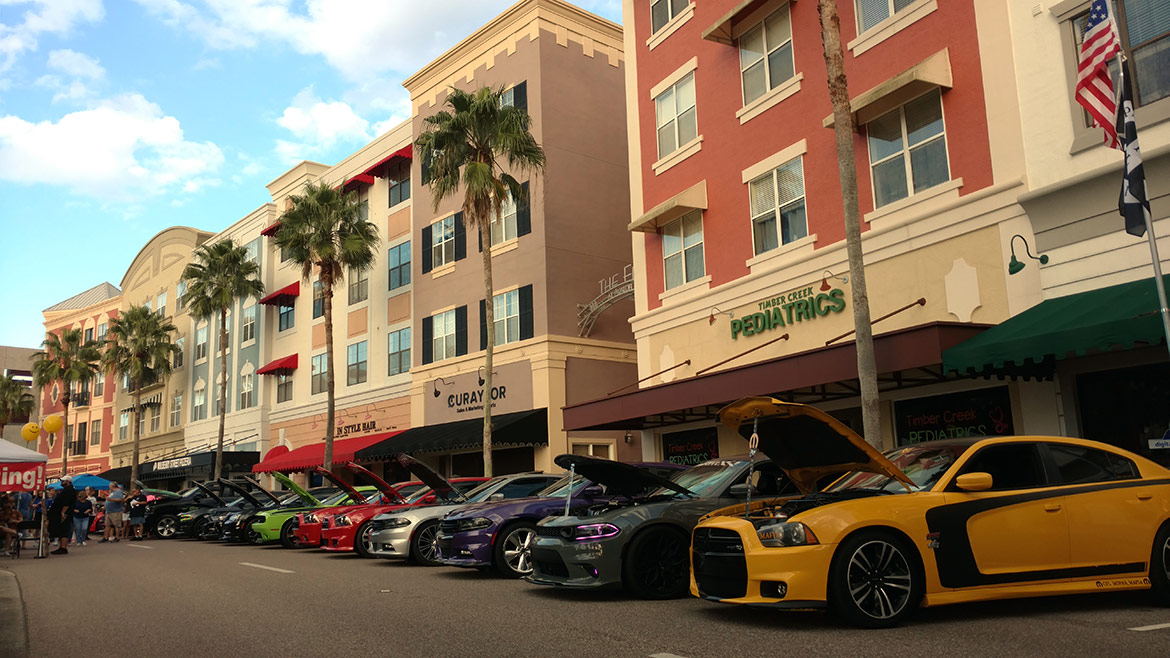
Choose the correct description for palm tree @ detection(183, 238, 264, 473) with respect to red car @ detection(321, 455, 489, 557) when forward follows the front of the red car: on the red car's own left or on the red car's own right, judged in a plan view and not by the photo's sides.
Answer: on the red car's own right

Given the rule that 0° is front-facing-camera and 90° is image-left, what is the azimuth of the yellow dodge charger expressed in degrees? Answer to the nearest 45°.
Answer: approximately 45°

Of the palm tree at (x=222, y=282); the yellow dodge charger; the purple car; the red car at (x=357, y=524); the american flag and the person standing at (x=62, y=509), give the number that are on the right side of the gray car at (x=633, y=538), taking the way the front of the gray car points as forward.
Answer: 4

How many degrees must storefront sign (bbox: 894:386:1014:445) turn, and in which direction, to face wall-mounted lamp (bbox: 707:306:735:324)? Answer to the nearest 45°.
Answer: approximately 90° to its right

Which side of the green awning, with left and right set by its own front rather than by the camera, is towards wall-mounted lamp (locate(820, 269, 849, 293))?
right

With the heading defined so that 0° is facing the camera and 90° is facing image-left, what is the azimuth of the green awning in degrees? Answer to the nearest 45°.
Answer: approximately 45°

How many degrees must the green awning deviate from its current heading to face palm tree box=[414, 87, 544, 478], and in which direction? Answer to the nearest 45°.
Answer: approximately 90° to its right

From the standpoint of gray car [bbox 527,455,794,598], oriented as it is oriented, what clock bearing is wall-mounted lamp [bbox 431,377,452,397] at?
The wall-mounted lamp is roughly at 4 o'clock from the gray car.

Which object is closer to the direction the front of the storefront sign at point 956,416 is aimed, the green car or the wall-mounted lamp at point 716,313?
the green car

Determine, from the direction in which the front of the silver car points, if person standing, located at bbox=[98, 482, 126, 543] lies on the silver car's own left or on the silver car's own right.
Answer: on the silver car's own right

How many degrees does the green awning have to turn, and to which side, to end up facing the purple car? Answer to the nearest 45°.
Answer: approximately 45° to its right

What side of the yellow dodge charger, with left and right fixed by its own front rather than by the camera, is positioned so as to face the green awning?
back

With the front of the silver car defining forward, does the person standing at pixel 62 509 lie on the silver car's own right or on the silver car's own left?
on the silver car's own right

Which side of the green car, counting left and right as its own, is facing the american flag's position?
left
